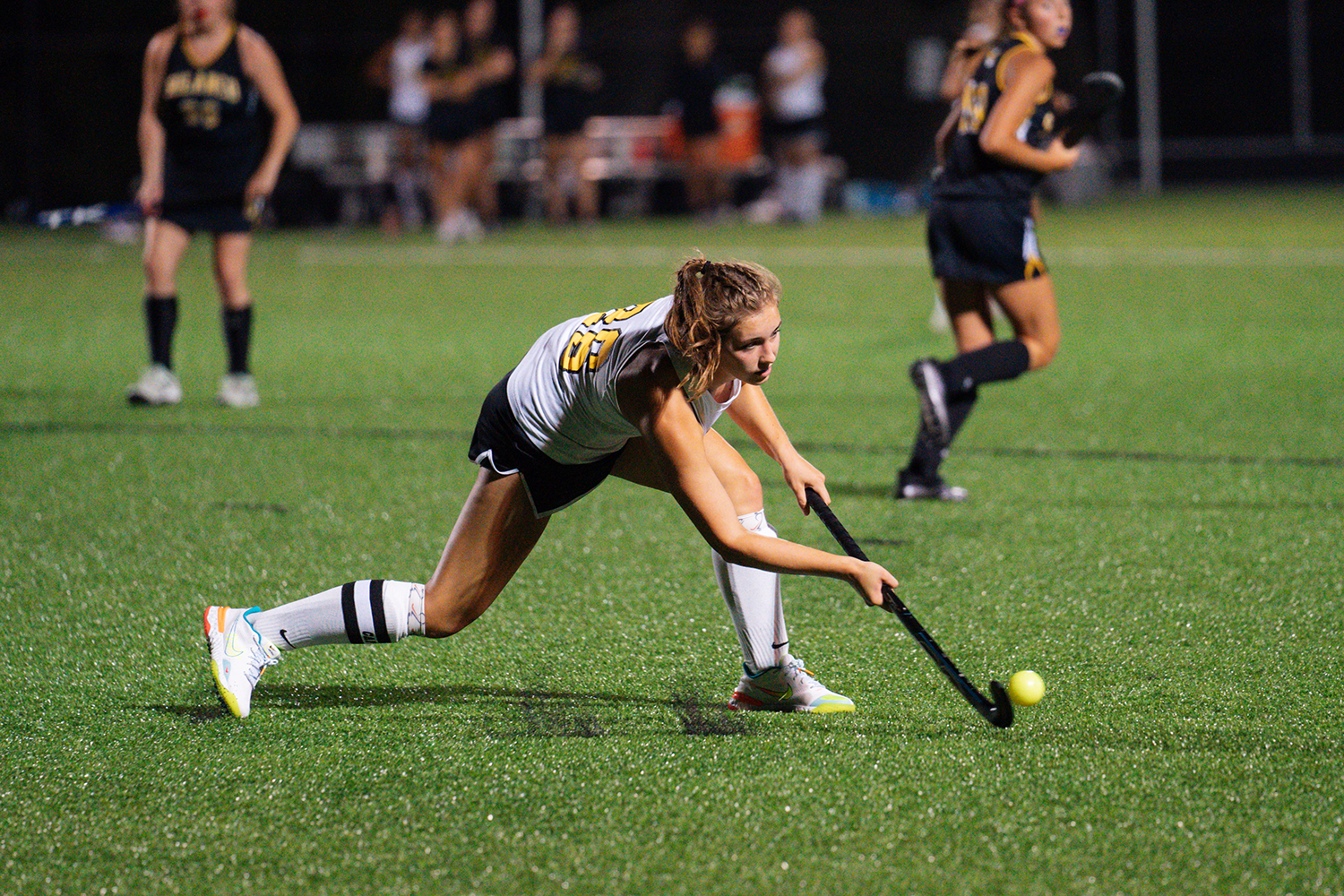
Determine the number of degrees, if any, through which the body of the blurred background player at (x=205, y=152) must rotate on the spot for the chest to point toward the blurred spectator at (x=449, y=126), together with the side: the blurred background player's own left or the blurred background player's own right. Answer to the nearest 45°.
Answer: approximately 180°

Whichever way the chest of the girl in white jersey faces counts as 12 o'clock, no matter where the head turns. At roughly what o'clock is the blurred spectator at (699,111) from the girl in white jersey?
The blurred spectator is roughly at 9 o'clock from the girl in white jersey.

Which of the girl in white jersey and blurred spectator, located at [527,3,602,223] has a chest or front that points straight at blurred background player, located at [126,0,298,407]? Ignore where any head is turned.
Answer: the blurred spectator

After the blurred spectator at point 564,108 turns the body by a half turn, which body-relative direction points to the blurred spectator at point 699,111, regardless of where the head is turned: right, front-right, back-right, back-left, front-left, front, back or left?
right

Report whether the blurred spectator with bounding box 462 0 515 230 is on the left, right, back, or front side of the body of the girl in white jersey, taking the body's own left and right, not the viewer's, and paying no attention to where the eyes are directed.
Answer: left

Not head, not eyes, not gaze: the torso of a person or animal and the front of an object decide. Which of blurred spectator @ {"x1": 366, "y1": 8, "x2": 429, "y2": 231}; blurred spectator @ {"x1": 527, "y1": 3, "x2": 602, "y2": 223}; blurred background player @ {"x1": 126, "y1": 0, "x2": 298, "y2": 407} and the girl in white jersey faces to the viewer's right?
the girl in white jersey

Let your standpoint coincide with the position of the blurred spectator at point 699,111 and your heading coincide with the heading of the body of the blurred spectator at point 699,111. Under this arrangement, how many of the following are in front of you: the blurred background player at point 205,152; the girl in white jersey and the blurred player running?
3

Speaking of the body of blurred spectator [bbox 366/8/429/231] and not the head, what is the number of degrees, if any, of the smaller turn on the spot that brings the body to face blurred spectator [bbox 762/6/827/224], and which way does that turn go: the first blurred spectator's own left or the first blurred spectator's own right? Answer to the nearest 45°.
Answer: approximately 90° to the first blurred spectator's own left
